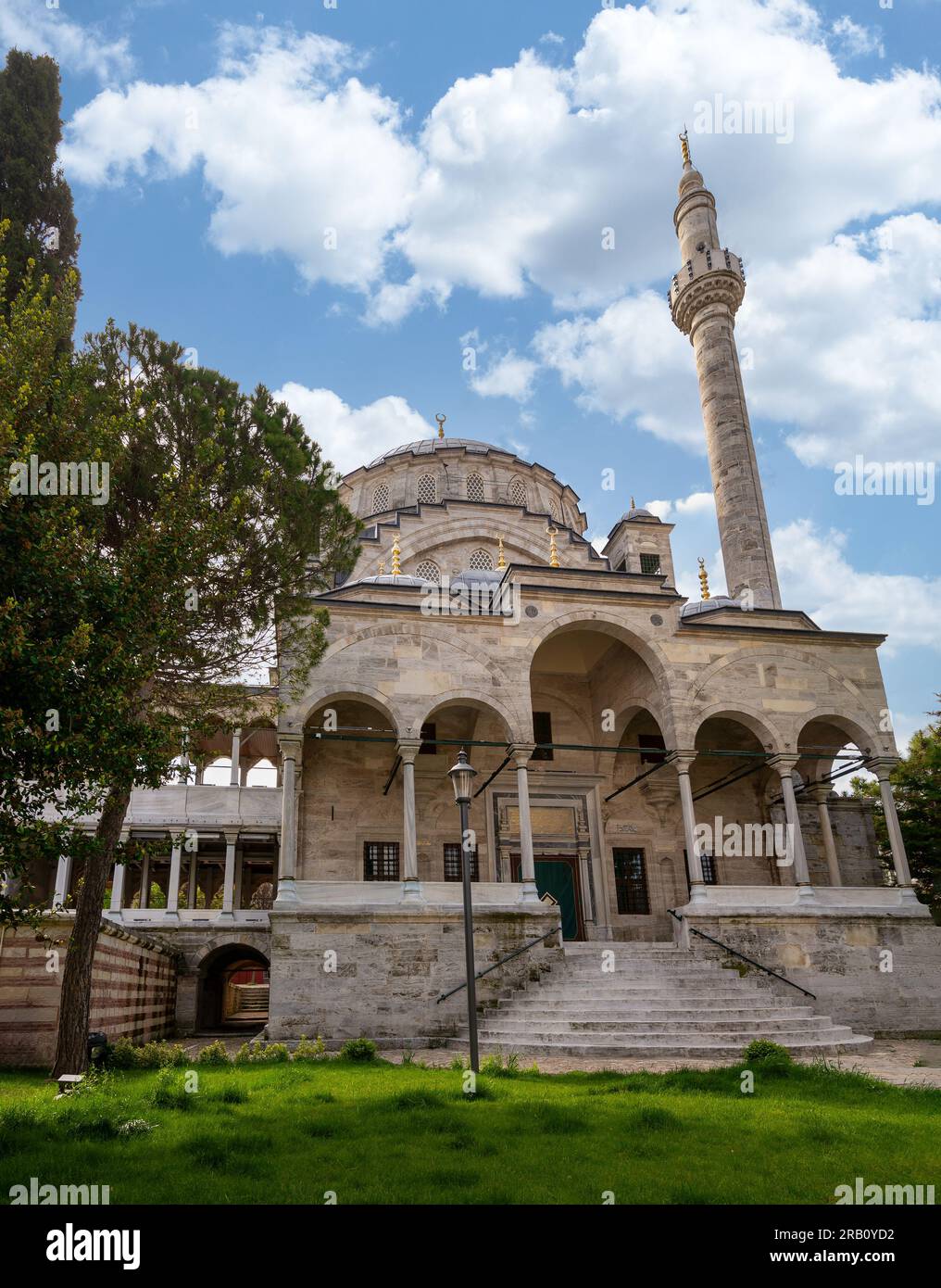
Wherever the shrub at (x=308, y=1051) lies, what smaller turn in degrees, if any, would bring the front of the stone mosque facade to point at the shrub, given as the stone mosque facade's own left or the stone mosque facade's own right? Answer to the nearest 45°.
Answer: approximately 45° to the stone mosque facade's own right

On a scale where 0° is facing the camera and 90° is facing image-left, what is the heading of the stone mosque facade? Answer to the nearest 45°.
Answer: approximately 0°

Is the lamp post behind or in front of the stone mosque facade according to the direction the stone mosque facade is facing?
in front

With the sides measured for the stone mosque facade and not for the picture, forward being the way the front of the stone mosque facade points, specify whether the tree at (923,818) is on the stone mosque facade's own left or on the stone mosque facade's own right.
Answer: on the stone mosque facade's own left

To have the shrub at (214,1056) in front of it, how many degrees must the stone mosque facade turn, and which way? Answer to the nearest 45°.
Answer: approximately 45° to its right

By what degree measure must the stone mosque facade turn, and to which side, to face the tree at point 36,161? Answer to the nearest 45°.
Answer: approximately 45° to its right
